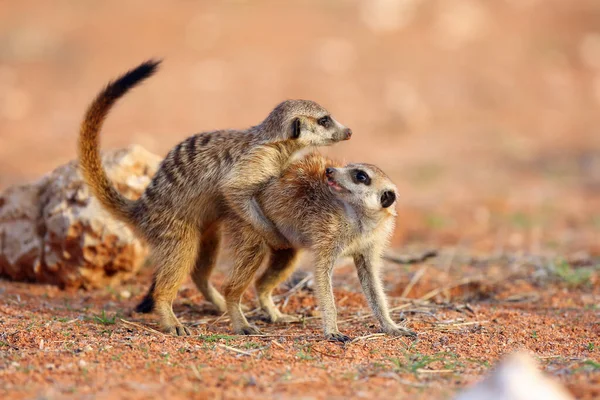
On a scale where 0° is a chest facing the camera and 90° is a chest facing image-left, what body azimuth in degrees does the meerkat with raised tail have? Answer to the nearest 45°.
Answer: approximately 270°

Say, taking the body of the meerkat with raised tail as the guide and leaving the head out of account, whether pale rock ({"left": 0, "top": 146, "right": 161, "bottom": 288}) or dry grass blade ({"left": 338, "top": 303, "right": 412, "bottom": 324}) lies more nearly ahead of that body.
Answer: the dry grass blade
